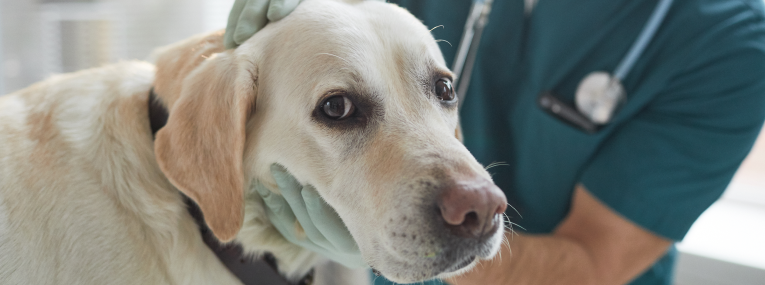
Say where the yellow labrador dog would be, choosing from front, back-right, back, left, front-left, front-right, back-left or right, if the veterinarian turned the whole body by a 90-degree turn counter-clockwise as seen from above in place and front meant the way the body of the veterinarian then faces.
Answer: right

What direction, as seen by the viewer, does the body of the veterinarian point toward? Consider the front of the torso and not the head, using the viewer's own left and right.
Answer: facing the viewer and to the left of the viewer
